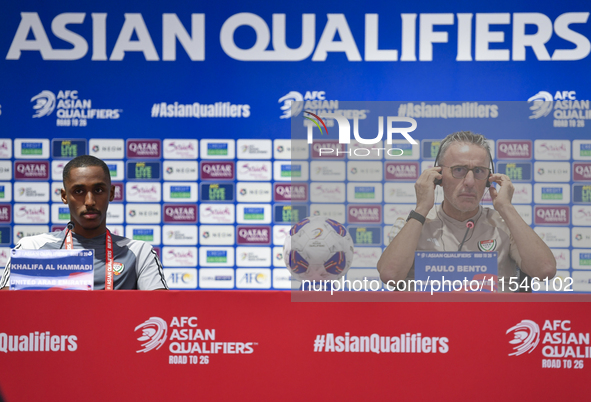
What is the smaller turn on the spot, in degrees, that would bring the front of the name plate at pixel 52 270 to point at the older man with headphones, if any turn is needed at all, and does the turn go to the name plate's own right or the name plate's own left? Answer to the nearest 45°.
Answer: approximately 45° to the name plate's own left

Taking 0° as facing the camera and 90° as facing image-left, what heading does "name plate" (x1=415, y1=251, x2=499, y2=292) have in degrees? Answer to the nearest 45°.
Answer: approximately 0°

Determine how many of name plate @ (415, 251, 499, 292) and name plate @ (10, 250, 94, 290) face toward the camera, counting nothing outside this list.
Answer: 2

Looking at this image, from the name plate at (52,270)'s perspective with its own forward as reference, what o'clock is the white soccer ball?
The white soccer ball is roughly at 10 o'clock from the name plate.

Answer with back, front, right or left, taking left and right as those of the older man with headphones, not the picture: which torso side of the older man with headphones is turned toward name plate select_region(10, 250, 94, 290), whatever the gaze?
right
